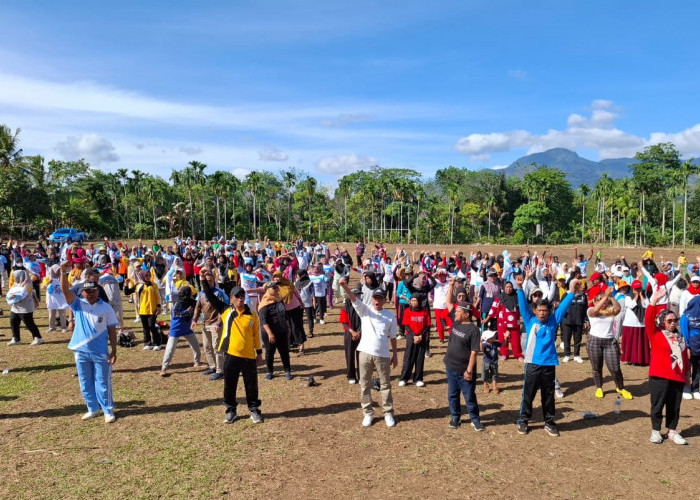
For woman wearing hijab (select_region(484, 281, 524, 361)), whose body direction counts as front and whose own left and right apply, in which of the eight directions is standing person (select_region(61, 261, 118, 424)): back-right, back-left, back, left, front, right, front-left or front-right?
front-right

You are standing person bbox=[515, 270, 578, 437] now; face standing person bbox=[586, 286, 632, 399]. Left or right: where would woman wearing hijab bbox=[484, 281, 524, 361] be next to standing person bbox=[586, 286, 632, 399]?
left

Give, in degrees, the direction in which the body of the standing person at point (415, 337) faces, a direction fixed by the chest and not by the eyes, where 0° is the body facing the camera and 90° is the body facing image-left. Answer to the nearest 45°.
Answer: approximately 0°

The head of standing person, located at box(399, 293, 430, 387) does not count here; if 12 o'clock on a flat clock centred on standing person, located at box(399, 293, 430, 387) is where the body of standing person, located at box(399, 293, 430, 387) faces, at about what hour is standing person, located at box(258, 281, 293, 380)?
standing person, located at box(258, 281, 293, 380) is roughly at 3 o'clock from standing person, located at box(399, 293, 430, 387).

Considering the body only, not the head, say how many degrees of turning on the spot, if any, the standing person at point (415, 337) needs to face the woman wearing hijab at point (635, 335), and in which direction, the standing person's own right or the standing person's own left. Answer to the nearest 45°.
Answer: approximately 135° to the standing person's own left

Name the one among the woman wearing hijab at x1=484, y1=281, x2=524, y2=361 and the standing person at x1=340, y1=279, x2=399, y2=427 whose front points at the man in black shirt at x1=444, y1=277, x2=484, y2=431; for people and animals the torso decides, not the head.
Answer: the woman wearing hijab

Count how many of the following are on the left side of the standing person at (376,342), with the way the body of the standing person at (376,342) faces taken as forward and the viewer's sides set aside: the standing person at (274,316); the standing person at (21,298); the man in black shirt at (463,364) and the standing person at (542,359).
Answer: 2

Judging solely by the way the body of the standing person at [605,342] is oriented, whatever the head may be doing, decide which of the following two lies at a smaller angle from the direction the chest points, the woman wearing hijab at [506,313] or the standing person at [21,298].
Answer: the standing person

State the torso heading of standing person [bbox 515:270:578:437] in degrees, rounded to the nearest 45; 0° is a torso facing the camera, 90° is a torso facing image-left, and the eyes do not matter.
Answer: approximately 0°
